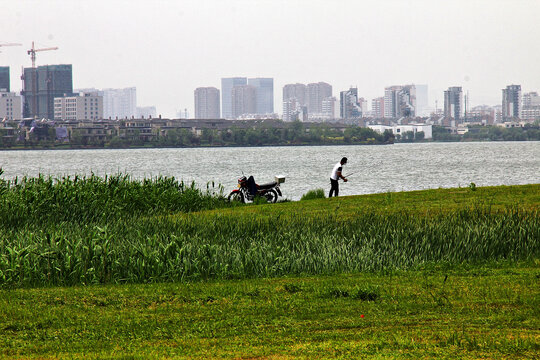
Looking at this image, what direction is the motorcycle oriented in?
to the viewer's left
